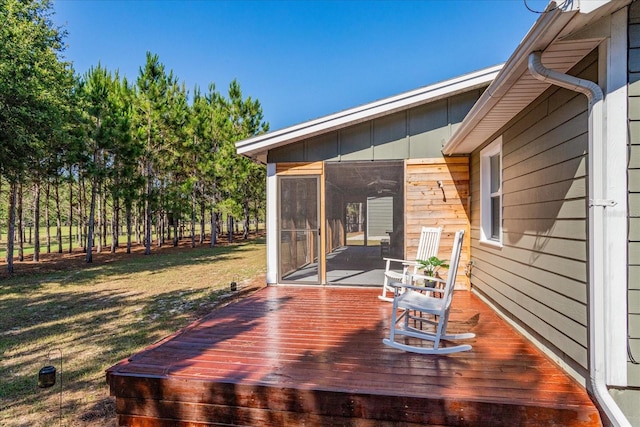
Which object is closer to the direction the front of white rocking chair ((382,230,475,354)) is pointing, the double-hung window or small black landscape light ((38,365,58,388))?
the small black landscape light

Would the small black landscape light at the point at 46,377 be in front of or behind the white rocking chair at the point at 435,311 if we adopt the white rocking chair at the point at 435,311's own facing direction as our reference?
in front

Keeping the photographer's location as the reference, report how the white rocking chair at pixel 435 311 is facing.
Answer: facing to the left of the viewer
